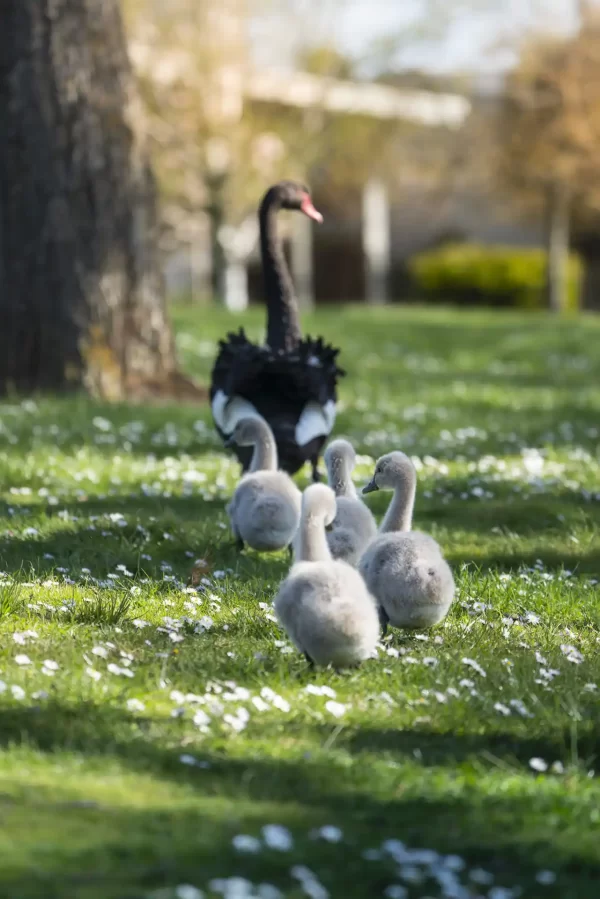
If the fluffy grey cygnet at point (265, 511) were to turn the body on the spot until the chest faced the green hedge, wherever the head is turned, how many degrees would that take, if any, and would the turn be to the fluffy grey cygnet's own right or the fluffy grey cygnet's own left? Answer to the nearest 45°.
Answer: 0° — it already faces it

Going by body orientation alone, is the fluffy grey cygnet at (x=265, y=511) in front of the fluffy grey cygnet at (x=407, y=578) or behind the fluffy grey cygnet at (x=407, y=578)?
in front

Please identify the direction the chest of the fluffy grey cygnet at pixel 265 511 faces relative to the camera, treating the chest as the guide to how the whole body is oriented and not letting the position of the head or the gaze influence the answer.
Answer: away from the camera

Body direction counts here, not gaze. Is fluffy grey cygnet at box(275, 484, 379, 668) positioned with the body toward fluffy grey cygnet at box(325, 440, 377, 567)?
yes

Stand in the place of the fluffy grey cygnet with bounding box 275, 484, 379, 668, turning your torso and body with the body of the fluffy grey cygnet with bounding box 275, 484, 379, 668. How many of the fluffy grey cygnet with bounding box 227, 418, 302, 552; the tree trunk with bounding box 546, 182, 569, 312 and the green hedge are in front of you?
3

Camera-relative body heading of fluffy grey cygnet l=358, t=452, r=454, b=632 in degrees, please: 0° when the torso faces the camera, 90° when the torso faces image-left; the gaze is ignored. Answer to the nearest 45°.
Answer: approximately 135°

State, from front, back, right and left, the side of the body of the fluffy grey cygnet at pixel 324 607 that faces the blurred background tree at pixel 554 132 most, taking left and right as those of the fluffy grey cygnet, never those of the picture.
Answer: front

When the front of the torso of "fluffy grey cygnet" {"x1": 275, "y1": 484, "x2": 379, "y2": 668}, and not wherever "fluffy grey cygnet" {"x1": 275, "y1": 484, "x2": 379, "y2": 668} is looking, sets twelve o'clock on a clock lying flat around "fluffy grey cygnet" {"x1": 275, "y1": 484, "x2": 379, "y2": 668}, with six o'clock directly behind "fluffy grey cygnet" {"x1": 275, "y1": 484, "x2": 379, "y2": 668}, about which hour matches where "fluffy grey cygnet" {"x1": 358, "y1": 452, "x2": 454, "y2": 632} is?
"fluffy grey cygnet" {"x1": 358, "y1": 452, "x2": 454, "y2": 632} is roughly at 1 o'clock from "fluffy grey cygnet" {"x1": 275, "y1": 484, "x2": 379, "y2": 668}.

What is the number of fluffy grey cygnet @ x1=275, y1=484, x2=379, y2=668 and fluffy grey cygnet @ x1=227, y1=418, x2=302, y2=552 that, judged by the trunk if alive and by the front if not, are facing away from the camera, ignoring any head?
2

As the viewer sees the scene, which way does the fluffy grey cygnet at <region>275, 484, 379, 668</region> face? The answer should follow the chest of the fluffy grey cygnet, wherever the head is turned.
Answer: away from the camera

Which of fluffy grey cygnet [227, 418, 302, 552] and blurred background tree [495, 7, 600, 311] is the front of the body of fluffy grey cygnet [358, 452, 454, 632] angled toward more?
the fluffy grey cygnet

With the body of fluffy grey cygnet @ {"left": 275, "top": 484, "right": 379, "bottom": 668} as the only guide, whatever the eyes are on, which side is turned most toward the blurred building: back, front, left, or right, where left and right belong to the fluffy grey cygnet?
front

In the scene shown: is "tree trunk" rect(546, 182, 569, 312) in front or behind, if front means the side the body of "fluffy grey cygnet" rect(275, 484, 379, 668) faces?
in front
